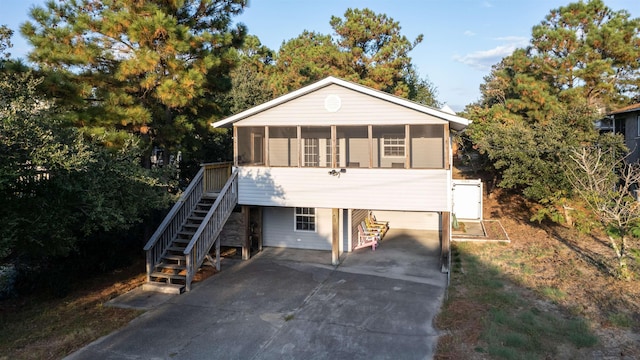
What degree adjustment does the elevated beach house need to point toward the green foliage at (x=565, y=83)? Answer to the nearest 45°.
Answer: approximately 135° to its left

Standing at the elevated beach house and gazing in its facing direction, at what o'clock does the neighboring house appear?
The neighboring house is roughly at 8 o'clock from the elevated beach house.

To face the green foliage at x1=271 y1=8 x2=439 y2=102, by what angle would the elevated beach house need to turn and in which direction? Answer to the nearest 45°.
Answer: approximately 180°

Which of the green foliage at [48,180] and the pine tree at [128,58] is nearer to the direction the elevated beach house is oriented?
the green foliage

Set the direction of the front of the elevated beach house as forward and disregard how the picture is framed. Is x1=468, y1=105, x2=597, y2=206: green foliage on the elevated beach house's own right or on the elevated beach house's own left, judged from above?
on the elevated beach house's own left

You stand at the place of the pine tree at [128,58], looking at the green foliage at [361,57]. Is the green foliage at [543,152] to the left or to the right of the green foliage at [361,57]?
right

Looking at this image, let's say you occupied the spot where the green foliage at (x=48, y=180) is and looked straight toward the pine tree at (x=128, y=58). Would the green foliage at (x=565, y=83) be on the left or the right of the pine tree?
right

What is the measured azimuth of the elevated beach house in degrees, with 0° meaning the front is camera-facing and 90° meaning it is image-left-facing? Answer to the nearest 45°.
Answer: approximately 0°
